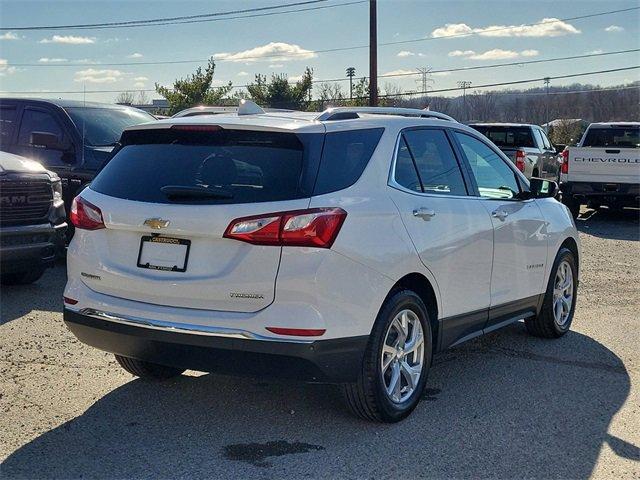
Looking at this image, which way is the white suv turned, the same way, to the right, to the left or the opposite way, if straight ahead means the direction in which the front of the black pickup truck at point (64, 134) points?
to the left

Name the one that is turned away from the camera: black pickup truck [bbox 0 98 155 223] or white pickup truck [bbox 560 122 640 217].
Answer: the white pickup truck

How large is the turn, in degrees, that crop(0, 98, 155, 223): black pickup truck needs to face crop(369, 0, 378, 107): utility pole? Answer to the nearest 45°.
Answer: approximately 90° to its left

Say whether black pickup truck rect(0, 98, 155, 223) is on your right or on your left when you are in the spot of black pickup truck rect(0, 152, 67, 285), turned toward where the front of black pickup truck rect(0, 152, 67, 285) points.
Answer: on your left

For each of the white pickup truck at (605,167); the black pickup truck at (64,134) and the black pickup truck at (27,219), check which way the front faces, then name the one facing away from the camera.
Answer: the white pickup truck

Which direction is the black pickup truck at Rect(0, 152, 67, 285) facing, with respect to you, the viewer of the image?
facing the viewer and to the right of the viewer

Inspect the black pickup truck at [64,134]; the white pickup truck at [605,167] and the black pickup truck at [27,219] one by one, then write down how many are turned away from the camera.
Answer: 1

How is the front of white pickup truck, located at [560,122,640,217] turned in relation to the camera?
facing away from the viewer

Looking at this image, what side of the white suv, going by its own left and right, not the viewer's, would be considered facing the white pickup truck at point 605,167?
front

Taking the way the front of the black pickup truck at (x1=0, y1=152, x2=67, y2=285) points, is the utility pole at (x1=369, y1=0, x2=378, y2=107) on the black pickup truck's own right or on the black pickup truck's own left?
on the black pickup truck's own left

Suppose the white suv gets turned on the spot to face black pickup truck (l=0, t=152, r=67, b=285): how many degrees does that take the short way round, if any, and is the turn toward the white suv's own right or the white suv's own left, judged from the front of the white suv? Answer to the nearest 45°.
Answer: approximately 90° to the white suv's own left
